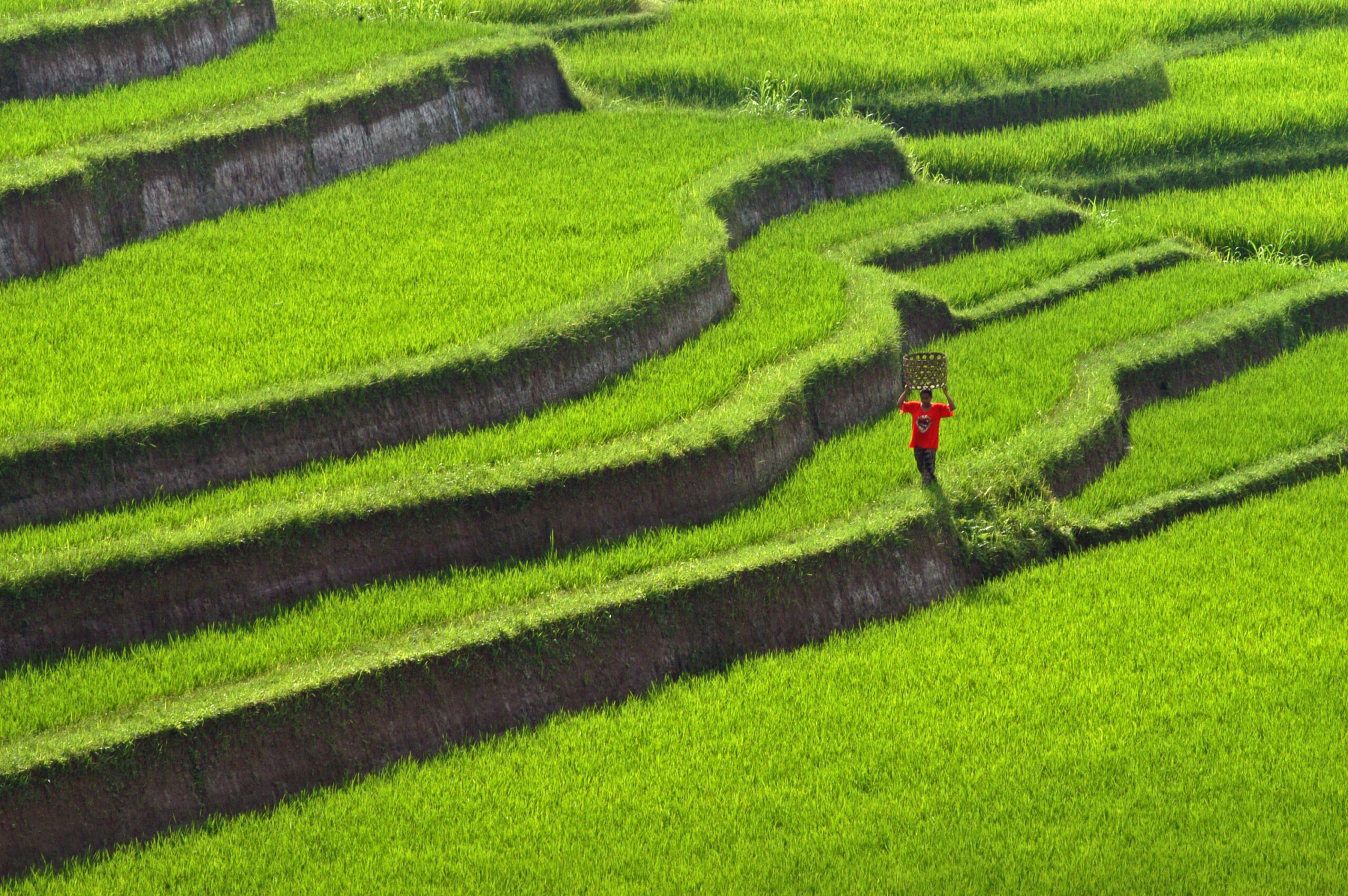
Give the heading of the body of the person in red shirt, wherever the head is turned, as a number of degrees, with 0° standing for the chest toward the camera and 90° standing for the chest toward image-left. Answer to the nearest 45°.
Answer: approximately 0°
